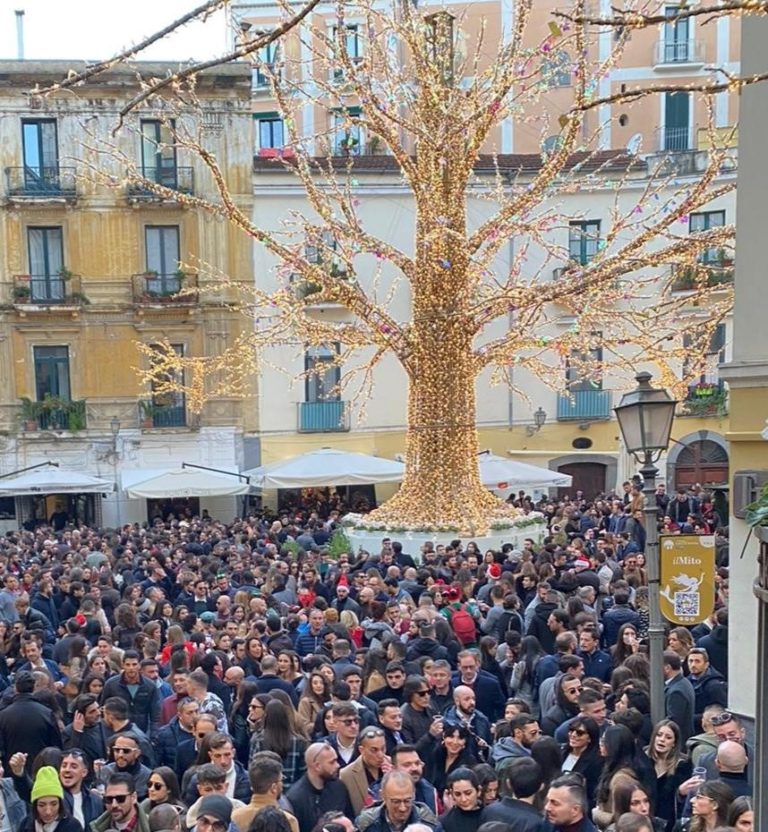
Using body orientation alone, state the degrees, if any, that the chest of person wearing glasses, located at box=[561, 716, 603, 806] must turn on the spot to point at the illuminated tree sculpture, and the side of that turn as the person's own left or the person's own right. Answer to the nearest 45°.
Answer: approximately 135° to the person's own right

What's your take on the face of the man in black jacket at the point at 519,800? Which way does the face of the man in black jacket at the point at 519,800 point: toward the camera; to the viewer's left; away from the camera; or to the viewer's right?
away from the camera

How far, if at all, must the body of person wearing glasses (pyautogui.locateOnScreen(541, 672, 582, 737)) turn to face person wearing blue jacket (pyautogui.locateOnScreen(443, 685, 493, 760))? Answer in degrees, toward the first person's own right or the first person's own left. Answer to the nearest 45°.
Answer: approximately 90° to the first person's own right

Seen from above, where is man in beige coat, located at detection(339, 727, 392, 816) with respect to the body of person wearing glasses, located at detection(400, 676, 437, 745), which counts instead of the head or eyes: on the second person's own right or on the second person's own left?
on the second person's own right

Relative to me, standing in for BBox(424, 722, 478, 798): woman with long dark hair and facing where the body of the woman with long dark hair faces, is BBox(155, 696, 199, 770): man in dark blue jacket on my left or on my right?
on my right

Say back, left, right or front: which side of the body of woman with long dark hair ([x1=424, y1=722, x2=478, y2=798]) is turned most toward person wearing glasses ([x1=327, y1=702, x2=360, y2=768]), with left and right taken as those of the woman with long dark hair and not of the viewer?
right

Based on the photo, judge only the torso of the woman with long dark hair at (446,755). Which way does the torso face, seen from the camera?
toward the camera

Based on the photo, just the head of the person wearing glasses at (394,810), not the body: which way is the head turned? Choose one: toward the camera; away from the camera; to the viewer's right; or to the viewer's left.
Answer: toward the camera

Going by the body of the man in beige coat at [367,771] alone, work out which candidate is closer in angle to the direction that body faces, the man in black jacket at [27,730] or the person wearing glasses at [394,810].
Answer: the person wearing glasses

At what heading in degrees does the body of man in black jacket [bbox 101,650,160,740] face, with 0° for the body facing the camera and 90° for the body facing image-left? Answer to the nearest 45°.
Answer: approximately 0°

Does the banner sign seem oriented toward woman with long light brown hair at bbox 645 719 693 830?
yes

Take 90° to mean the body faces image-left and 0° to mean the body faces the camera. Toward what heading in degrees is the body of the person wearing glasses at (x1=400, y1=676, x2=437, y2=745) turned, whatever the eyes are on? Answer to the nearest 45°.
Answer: approximately 315°

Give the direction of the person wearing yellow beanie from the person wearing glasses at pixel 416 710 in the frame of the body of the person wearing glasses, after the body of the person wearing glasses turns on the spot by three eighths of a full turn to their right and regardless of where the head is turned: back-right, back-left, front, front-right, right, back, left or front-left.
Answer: front-left
